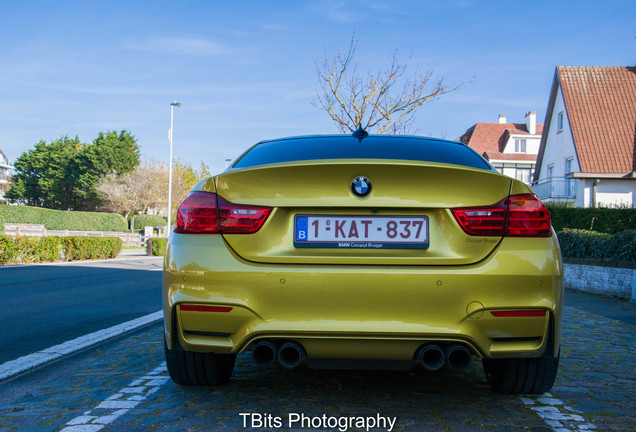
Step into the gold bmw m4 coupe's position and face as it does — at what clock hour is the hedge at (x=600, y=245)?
The hedge is roughly at 1 o'clock from the gold bmw m4 coupe.

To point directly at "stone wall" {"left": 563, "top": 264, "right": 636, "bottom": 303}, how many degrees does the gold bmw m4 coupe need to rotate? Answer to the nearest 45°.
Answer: approximately 45° to its right

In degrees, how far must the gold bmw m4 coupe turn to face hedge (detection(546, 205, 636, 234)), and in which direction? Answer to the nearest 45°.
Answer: approximately 45° to its right

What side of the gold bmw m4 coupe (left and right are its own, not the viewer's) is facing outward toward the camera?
back

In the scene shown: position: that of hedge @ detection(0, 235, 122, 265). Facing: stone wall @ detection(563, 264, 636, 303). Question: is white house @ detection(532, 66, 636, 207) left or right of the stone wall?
left

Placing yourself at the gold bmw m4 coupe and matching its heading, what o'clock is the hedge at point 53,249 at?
The hedge is roughly at 11 o'clock from the gold bmw m4 coupe.
